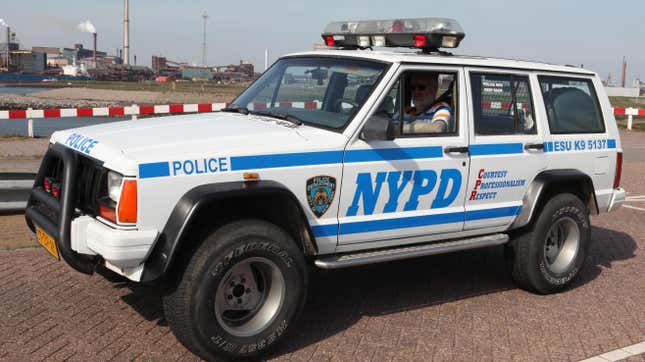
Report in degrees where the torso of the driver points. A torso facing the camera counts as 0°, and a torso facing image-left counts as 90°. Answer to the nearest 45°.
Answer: approximately 45°

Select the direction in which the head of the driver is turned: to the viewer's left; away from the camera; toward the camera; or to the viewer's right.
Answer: toward the camera

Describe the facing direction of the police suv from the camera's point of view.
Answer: facing the viewer and to the left of the viewer
